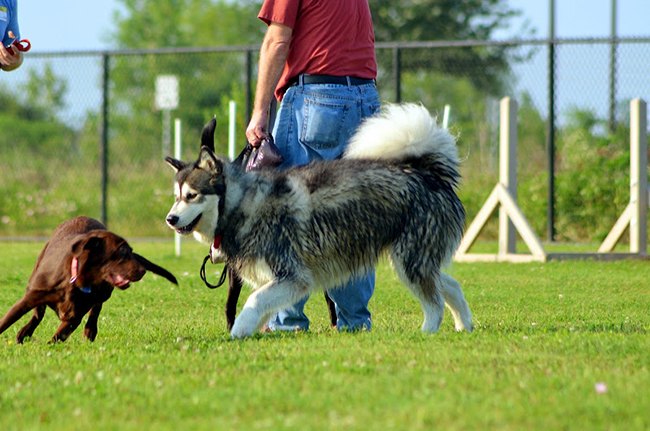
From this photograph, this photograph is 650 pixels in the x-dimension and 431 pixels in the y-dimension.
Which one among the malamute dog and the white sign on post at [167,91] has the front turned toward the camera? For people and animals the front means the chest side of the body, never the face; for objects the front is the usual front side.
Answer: the white sign on post

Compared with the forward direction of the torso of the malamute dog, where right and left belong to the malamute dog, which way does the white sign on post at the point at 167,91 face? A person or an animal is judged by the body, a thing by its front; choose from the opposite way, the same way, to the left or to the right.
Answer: to the left

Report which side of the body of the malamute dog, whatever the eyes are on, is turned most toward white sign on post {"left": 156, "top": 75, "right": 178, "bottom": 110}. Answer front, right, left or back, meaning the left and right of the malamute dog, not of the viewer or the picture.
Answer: right

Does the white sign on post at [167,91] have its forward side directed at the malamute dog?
yes

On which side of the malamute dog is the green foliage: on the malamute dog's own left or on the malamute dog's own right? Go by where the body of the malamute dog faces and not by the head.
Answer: on the malamute dog's own right

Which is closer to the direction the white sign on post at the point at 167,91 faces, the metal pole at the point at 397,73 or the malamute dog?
the malamute dog

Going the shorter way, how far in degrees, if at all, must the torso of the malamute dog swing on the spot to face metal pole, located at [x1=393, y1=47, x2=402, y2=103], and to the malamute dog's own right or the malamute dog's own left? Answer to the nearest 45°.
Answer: approximately 90° to the malamute dog's own right

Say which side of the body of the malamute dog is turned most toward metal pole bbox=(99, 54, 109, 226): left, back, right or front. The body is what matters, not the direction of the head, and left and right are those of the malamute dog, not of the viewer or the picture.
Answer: right

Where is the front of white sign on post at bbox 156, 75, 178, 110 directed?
toward the camera

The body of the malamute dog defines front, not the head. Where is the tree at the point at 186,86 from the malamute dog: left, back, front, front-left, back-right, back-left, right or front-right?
right

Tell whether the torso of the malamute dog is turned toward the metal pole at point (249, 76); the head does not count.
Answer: no

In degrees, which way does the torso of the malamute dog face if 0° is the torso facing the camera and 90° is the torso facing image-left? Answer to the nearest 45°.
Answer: approximately 90°
